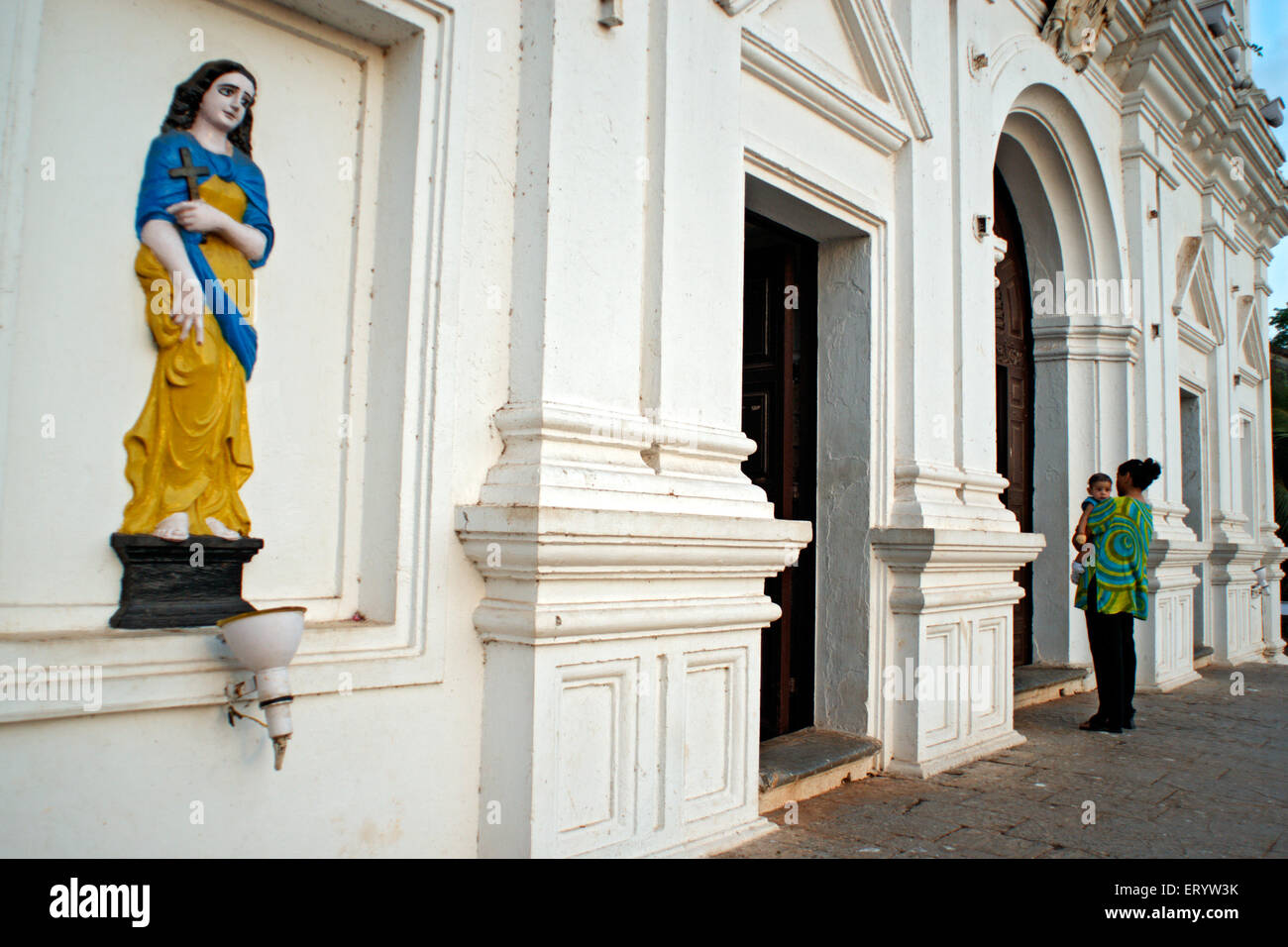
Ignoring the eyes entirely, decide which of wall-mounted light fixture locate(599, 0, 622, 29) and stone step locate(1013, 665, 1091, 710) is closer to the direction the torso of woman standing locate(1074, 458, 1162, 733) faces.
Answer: the stone step

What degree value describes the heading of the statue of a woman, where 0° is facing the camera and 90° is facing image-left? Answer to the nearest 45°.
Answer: approximately 315°

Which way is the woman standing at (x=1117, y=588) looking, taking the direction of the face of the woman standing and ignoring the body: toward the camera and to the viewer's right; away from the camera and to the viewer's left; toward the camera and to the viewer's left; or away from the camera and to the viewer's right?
away from the camera and to the viewer's left

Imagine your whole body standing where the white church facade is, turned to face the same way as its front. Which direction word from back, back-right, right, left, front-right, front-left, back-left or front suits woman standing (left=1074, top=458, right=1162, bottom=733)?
left

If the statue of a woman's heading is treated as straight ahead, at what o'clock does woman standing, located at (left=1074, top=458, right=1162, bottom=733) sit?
The woman standing is roughly at 10 o'clock from the statue of a woman.

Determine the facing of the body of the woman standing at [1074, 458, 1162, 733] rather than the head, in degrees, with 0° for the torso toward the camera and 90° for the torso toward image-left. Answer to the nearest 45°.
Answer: approximately 135°

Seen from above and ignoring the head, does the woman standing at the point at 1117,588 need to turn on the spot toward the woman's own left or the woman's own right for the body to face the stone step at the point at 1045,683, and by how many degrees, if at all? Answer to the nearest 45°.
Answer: approximately 45° to the woman's own right

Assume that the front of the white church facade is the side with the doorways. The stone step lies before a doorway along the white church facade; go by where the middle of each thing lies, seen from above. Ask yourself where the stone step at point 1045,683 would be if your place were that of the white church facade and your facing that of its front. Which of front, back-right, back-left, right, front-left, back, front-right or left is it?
left

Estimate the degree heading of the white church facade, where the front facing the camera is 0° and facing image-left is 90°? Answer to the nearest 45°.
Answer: approximately 315°
